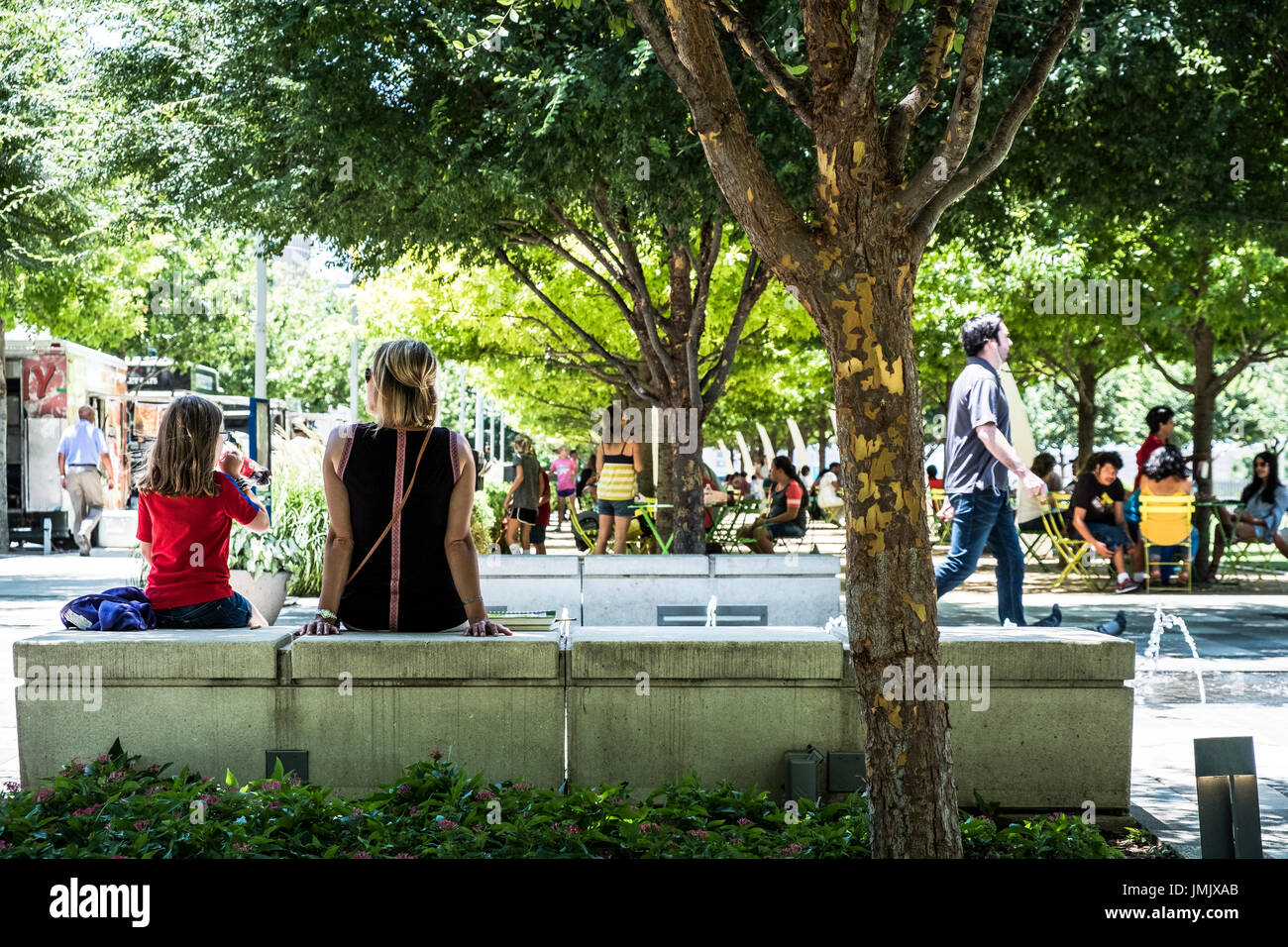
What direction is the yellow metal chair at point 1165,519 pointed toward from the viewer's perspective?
away from the camera

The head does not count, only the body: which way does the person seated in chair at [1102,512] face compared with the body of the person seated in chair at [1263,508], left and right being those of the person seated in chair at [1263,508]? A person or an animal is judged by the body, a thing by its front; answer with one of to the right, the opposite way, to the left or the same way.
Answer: to the left

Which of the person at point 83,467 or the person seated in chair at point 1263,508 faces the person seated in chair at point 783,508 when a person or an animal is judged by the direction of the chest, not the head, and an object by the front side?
the person seated in chair at point 1263,508

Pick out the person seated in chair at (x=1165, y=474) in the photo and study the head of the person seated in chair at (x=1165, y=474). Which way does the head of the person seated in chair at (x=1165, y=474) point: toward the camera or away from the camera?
away from the camera

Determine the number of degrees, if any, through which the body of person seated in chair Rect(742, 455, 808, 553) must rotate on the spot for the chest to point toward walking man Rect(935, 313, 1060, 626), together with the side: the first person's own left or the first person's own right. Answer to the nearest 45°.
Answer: approximately 90° to the first person's own left

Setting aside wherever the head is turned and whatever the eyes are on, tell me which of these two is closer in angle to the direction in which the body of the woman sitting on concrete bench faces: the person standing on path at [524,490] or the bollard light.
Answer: the person standing on path

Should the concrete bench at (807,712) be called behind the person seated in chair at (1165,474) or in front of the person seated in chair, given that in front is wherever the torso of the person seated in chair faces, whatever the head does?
behind

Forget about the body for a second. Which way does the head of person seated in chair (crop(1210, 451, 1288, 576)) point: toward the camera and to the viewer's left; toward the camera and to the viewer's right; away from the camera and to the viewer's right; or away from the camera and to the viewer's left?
toward the camera and to the viewer's left

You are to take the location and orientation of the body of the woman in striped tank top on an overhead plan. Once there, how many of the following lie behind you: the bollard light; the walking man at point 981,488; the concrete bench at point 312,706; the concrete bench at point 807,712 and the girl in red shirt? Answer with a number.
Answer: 5

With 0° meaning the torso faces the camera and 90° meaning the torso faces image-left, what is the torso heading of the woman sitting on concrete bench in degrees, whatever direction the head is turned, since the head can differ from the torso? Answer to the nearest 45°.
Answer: approximately 180°

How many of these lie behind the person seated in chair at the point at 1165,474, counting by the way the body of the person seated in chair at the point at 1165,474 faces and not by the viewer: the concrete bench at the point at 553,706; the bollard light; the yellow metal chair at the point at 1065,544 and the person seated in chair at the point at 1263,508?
2

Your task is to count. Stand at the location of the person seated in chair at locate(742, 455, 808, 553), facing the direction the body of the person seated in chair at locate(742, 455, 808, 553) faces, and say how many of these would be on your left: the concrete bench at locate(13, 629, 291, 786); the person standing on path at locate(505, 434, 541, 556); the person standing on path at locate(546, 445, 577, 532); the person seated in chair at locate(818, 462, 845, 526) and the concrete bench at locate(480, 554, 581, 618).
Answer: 2

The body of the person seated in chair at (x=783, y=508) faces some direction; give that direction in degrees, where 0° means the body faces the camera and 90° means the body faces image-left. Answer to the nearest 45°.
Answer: approximately 90°
